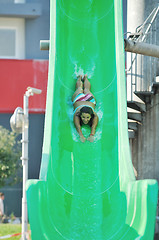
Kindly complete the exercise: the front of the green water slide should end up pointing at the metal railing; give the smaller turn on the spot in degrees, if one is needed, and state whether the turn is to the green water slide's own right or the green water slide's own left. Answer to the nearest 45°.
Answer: approximately 135° to the green water slide's own left

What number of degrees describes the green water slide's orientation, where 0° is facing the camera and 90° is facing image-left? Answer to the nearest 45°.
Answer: approximately 0°
